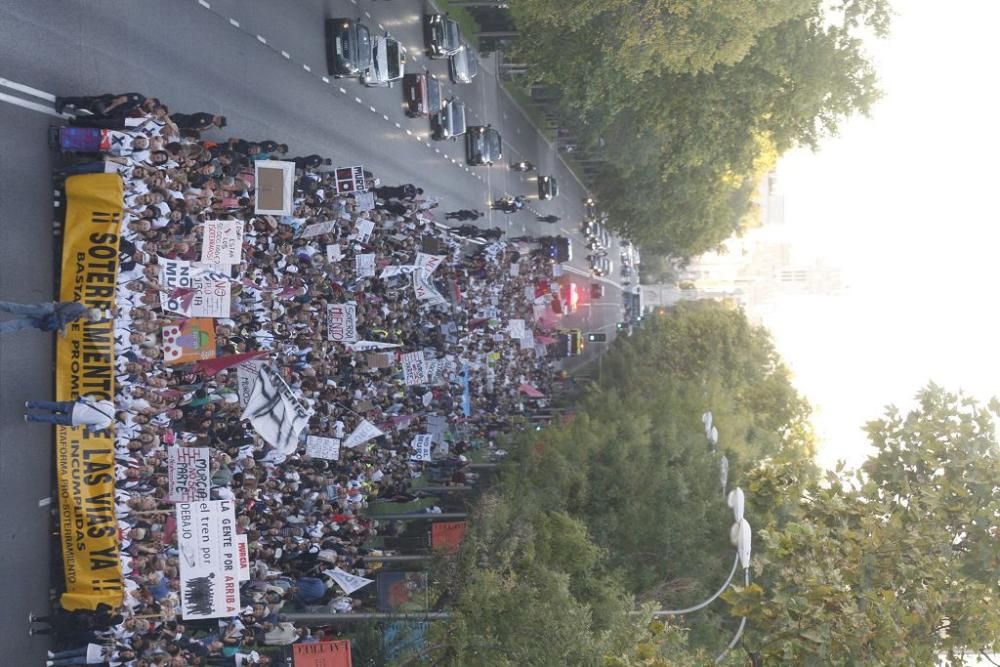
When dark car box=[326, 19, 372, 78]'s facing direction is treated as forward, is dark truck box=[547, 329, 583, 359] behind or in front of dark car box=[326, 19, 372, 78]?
behind

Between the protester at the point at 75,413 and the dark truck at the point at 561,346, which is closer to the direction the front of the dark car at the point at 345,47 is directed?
the protester

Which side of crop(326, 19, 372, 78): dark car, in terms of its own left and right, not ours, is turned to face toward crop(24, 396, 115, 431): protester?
front

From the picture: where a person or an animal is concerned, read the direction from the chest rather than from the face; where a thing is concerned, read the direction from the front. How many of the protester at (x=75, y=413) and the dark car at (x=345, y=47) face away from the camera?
1

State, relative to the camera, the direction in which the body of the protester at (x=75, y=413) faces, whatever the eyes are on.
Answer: away from the camera

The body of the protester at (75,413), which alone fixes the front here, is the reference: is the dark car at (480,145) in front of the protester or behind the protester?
in front

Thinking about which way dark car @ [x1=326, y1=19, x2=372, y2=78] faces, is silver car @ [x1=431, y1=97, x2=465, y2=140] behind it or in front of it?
behind

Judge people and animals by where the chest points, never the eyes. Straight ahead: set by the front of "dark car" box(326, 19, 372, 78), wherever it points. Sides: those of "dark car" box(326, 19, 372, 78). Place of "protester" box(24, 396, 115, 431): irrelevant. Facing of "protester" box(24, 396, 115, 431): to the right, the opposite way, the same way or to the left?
the opposite way
